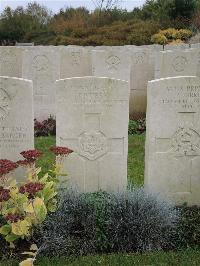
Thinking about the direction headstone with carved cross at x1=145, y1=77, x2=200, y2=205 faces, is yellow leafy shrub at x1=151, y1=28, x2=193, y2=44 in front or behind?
behind

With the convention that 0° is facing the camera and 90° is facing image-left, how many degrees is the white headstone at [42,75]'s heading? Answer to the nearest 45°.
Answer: approximately 0°

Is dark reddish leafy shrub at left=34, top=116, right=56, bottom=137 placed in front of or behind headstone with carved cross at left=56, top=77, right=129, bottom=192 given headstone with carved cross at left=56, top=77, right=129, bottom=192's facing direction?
behind

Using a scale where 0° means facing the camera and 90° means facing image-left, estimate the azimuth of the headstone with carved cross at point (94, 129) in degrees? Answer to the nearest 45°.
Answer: approximately 0°

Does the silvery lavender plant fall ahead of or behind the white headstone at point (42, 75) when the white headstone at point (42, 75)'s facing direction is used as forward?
ahead

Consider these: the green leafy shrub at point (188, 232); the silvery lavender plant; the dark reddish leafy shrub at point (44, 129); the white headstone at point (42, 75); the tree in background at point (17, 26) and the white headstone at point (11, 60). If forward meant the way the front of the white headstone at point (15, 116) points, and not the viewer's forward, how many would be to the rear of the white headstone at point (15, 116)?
4

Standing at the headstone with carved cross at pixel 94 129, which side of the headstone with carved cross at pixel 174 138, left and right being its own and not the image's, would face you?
right

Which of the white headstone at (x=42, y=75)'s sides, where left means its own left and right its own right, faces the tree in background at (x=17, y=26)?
back

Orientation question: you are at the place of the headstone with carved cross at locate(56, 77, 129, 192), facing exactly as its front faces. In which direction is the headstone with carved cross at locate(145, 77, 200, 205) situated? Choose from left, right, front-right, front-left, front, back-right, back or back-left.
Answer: left
